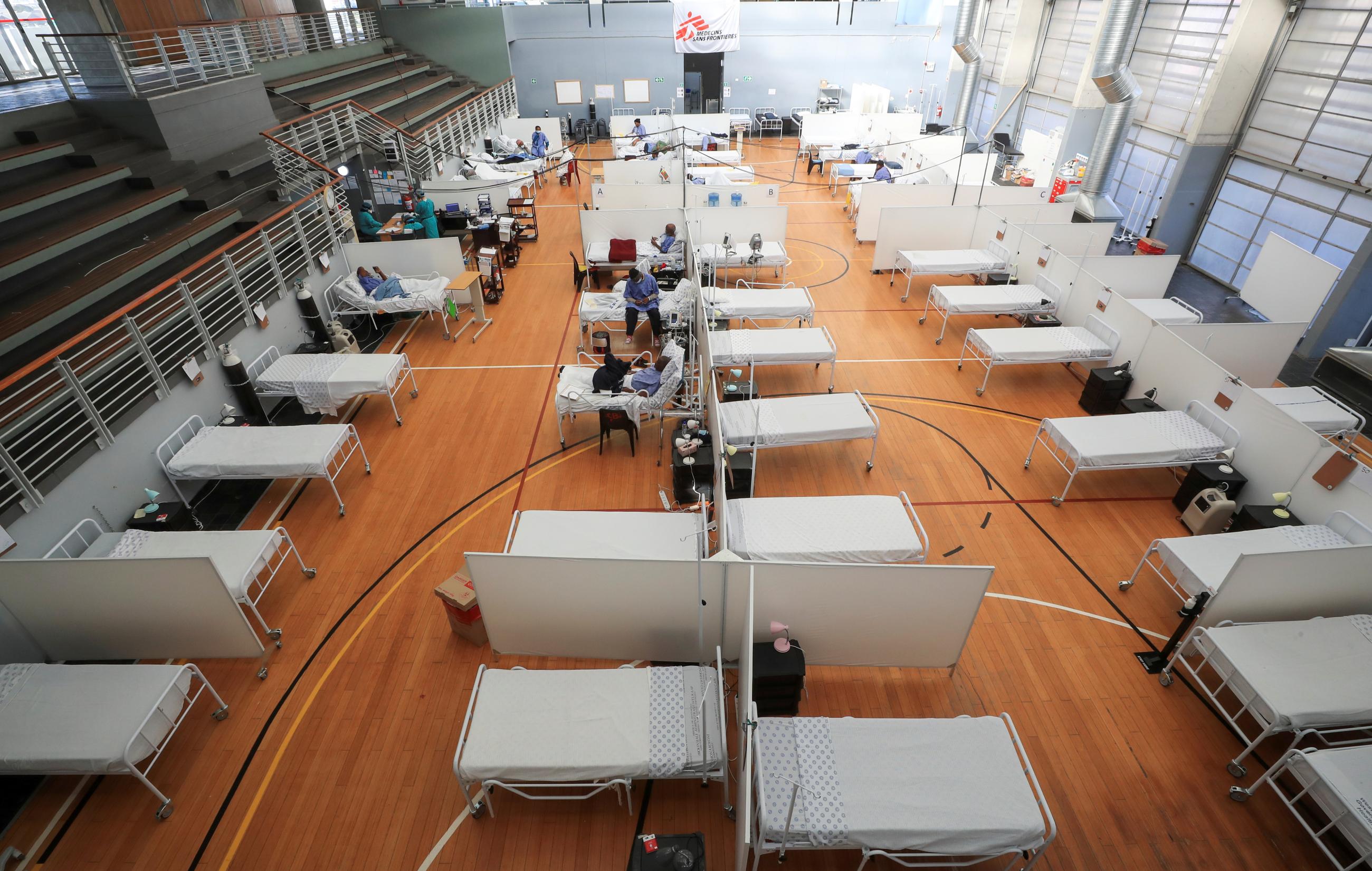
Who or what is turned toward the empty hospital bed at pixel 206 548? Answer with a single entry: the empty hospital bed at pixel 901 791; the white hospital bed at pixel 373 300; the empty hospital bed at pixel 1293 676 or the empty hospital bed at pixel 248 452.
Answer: the empty hospital bed at pixel 1293 676

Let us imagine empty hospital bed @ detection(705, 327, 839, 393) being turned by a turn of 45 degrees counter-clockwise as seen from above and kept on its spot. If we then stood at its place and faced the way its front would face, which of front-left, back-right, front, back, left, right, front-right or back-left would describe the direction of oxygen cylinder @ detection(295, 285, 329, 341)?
back-left

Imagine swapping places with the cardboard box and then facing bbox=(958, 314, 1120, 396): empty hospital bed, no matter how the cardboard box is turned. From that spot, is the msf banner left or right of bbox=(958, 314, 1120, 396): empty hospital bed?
left

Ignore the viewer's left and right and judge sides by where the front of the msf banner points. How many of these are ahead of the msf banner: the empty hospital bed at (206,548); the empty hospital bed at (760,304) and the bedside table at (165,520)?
3

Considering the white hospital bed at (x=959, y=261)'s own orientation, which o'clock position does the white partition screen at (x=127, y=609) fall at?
The white partition screen is roughly at 10 o'clock from the white hospital bed.

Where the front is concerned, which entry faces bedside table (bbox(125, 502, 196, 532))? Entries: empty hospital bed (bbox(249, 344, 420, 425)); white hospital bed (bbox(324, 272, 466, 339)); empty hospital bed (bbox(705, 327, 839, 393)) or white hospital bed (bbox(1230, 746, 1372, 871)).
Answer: white hospital bed (bbox(1230, 746, 1372, 871))

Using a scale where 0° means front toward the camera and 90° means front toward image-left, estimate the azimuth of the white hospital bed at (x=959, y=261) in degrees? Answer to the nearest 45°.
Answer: approximately 90°

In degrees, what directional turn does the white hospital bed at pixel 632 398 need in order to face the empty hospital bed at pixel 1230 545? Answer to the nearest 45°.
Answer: approximately 135° to its left

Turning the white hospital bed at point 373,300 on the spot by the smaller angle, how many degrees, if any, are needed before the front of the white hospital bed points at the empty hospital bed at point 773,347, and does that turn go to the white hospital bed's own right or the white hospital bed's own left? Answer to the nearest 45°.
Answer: approximately 45° to the white hospital bed's own right

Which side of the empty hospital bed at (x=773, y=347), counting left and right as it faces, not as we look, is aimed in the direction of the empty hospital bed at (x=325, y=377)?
back

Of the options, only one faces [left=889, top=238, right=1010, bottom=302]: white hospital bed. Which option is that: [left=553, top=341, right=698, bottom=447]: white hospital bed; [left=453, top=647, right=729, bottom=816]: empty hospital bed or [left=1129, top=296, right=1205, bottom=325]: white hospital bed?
[left=1129, top=296, right=1205, bottom=325]: white hospital bed

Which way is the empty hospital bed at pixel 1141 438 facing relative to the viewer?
to the viewer's left

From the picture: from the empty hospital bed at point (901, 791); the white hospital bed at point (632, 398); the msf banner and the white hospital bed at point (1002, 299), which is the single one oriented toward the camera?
the msf banner

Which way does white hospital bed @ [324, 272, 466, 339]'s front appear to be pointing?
to the viewer's right

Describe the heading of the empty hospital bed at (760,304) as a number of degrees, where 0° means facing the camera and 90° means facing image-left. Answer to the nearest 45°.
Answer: approximately 270°

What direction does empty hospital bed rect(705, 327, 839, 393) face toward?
to the viewer's right

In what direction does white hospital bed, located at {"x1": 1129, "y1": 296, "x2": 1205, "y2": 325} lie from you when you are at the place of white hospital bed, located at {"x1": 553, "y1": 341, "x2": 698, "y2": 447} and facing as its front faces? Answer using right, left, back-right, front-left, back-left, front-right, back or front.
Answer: back

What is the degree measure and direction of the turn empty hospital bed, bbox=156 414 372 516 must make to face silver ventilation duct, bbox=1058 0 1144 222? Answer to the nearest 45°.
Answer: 0° — it already faces it

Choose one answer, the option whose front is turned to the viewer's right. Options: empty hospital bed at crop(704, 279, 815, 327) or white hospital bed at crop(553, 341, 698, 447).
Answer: the empty hospital bed

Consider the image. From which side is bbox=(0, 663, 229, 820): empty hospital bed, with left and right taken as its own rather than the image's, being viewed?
right

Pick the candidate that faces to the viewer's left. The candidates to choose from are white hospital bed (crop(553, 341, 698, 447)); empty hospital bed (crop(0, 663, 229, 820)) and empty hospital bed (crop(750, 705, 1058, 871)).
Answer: the white hospital bed

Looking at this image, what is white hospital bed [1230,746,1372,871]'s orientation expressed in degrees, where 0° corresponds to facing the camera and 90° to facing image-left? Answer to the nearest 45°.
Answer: approximately 45°
